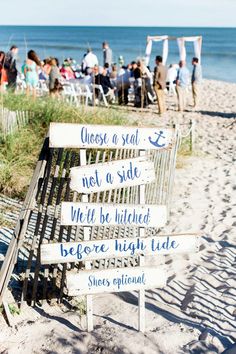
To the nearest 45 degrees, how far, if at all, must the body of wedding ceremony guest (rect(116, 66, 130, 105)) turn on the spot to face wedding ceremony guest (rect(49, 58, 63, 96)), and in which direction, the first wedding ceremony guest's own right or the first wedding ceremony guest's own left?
approximately 135° to the first wedding ceremony guest's own left

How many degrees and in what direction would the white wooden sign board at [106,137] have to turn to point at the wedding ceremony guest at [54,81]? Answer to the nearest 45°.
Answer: approximately 180°

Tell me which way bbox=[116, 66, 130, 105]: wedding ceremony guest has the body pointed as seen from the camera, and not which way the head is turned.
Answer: away from the camera

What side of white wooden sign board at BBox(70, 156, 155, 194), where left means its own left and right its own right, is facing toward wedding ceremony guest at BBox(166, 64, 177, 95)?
back

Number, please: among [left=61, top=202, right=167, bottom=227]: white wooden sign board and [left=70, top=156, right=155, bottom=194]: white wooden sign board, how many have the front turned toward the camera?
2

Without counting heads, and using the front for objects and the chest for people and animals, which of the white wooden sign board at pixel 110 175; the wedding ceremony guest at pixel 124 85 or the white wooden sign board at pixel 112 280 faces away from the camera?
the wedding ceremony guest

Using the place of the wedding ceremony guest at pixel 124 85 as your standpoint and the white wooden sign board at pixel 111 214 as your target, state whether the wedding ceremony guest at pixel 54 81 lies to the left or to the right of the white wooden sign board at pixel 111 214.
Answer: right

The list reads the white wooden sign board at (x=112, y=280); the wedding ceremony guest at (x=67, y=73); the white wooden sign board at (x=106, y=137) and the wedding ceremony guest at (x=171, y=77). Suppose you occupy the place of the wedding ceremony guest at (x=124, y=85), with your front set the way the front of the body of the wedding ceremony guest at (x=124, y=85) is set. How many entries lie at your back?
2

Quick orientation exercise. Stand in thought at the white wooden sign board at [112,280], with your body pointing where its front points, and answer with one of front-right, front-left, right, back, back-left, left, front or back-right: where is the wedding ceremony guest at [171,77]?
back

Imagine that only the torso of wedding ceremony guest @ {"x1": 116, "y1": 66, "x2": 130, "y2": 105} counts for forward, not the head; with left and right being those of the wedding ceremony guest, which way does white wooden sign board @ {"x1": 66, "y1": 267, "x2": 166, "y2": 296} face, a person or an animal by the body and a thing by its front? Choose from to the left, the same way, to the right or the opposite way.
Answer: the opposite way
